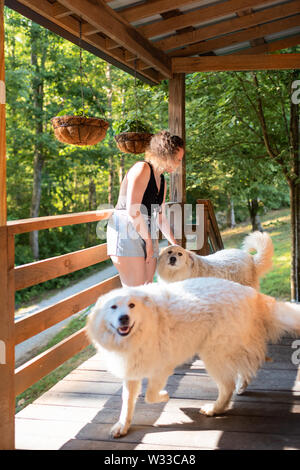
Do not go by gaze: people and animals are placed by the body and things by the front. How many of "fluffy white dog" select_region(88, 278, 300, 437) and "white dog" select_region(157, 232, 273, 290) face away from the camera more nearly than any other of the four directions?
0

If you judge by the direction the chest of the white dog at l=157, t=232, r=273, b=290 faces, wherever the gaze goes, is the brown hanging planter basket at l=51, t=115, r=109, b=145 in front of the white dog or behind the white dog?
in front

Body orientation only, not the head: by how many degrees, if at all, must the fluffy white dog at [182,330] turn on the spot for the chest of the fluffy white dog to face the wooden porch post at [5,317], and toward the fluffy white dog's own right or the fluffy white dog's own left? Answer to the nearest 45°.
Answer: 0° — it already faces it

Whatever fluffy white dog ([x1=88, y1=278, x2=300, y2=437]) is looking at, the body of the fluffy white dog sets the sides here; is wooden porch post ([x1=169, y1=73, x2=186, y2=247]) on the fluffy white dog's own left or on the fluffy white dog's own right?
on the fluffy white dog's own right

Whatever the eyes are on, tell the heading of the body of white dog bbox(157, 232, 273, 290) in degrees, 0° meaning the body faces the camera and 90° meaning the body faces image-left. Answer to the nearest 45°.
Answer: approximately 90°

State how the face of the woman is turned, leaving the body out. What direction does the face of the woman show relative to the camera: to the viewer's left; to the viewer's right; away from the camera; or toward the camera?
to the viewer's right

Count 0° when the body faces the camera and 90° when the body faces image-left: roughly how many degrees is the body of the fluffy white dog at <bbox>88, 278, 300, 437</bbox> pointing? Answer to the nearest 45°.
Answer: approximately 45°
